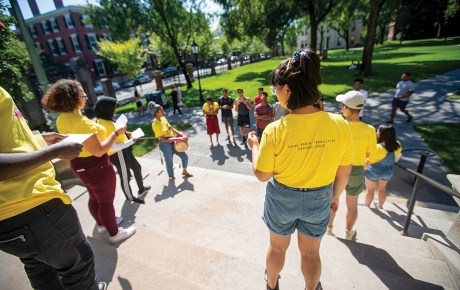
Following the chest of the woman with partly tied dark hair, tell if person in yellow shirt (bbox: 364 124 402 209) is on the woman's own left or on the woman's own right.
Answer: on the woman's own right

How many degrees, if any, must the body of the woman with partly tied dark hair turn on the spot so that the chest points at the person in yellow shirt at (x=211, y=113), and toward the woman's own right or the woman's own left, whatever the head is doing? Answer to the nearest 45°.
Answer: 0° — they already face them

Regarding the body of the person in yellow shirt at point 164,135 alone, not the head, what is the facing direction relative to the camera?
to the viewer's right

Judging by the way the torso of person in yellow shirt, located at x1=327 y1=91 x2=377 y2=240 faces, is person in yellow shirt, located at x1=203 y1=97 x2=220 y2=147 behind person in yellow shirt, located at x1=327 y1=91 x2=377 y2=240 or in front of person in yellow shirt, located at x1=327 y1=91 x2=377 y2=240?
in front

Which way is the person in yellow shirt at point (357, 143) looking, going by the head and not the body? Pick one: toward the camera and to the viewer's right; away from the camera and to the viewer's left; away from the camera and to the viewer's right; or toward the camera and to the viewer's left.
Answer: away from the camera and to the viewer's left

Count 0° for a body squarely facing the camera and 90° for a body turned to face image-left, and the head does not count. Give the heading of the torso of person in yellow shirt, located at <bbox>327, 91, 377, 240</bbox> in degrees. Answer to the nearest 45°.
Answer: approximately 135°

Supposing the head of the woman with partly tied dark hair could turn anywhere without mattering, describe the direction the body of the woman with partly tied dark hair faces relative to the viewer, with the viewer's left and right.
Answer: facing away from the viewer and to the left of the viewer

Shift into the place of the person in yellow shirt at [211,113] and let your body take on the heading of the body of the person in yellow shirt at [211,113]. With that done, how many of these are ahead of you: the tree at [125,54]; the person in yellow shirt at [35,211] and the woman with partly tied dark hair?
2

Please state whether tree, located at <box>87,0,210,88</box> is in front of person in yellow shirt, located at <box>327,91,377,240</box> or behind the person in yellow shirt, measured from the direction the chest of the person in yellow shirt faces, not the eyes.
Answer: in front

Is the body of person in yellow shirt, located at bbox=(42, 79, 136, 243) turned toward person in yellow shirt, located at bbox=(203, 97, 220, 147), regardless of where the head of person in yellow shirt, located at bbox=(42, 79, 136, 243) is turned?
yes
